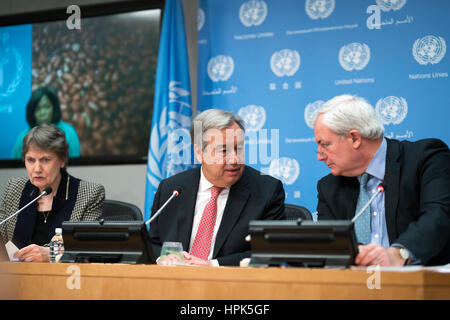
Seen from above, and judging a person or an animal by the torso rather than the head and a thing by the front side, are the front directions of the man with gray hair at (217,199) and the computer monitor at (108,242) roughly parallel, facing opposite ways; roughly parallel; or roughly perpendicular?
roughly parallel, facing opposite ways

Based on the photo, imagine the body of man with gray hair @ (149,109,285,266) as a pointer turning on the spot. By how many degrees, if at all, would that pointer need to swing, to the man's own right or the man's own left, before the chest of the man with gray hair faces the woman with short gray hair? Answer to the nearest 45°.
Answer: approximately 135° to the man's own right

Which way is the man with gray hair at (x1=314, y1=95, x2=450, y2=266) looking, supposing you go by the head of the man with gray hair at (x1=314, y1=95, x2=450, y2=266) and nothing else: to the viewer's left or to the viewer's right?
to the viewer's left

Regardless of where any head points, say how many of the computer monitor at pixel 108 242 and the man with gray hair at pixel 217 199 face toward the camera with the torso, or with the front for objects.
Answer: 1

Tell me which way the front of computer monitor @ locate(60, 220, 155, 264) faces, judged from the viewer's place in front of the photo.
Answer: facing away from the viewer

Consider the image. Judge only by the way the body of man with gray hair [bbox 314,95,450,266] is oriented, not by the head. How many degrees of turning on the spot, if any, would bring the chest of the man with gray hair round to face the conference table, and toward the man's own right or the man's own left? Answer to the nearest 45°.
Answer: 0° — they already face it

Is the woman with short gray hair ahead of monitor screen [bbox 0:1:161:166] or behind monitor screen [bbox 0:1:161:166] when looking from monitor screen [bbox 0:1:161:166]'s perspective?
ahead

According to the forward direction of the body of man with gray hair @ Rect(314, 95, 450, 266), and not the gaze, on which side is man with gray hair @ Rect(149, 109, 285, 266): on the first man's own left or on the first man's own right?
on the first man's own right

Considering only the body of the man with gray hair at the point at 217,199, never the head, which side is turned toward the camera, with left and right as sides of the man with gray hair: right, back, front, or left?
front

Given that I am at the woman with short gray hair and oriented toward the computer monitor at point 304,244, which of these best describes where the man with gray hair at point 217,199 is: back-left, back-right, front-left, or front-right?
front-left

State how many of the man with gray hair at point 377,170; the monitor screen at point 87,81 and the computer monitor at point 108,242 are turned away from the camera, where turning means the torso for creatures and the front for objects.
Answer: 1

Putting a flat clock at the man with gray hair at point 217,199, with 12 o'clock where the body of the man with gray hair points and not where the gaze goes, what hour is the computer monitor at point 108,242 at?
The computer monitor is roughly at 1 o'clock from the man with gray hair.

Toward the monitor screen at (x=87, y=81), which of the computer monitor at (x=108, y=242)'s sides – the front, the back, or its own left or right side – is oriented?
front

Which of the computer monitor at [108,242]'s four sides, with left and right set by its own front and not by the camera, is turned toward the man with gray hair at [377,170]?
right

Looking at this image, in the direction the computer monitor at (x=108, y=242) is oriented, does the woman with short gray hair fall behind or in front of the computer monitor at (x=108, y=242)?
in front

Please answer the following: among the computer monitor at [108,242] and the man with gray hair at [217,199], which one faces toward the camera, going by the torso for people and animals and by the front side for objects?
the man with gray hair

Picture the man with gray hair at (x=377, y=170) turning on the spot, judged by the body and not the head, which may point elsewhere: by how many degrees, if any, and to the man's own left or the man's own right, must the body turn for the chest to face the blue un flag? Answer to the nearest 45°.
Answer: approximately 90° to the man's own right

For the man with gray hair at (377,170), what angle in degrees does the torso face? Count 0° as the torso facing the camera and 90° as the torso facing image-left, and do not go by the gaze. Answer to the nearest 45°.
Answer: approximately 45°

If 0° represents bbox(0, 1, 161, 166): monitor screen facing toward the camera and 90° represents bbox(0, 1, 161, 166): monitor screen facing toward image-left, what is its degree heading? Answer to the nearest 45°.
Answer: approximately 45°
